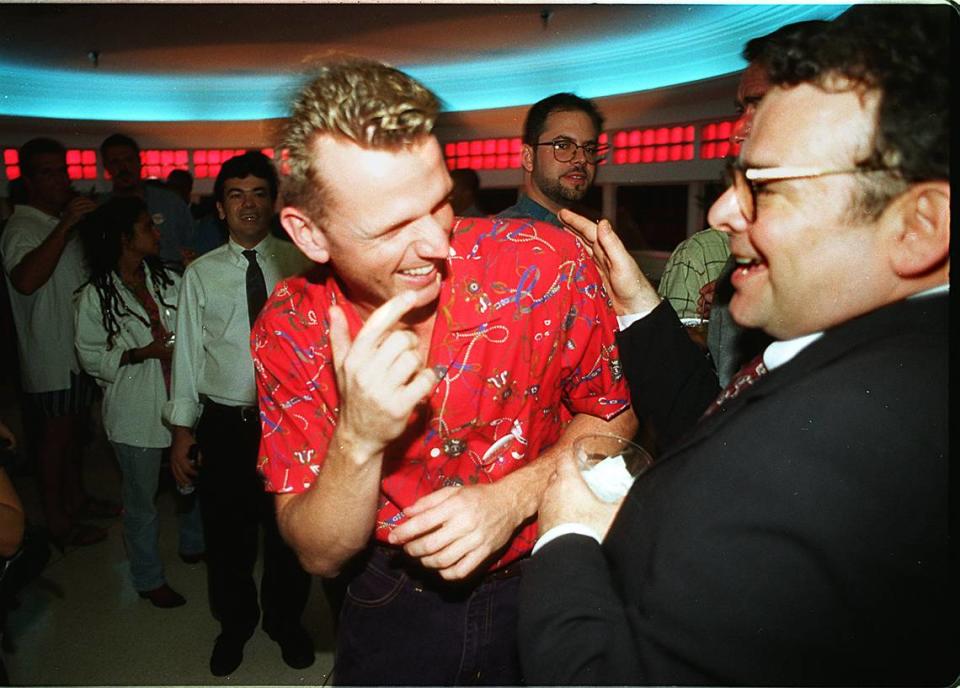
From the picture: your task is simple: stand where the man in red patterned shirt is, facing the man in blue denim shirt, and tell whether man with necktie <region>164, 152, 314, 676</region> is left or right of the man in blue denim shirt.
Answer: left

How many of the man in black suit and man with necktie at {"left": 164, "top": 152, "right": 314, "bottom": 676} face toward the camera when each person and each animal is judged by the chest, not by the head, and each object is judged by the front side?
1

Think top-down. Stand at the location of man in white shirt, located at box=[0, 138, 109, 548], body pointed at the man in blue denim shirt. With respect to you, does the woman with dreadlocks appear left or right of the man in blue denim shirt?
right

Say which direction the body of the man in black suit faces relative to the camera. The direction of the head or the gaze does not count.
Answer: to the viewer's left

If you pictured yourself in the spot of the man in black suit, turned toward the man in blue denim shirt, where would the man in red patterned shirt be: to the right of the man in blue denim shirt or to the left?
left

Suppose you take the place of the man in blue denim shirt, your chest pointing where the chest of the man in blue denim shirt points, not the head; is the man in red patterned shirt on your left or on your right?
on your right

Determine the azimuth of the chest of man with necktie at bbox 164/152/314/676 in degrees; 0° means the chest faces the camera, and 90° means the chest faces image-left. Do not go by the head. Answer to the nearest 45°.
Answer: approximately 0°

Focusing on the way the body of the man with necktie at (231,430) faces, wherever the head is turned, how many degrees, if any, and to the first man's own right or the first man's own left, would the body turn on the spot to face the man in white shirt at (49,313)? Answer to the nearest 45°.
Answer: approximately 135° to the first man's own right

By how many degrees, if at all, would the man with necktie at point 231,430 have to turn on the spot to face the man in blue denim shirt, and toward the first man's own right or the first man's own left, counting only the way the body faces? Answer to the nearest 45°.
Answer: approximately 90° to the first man's own left
